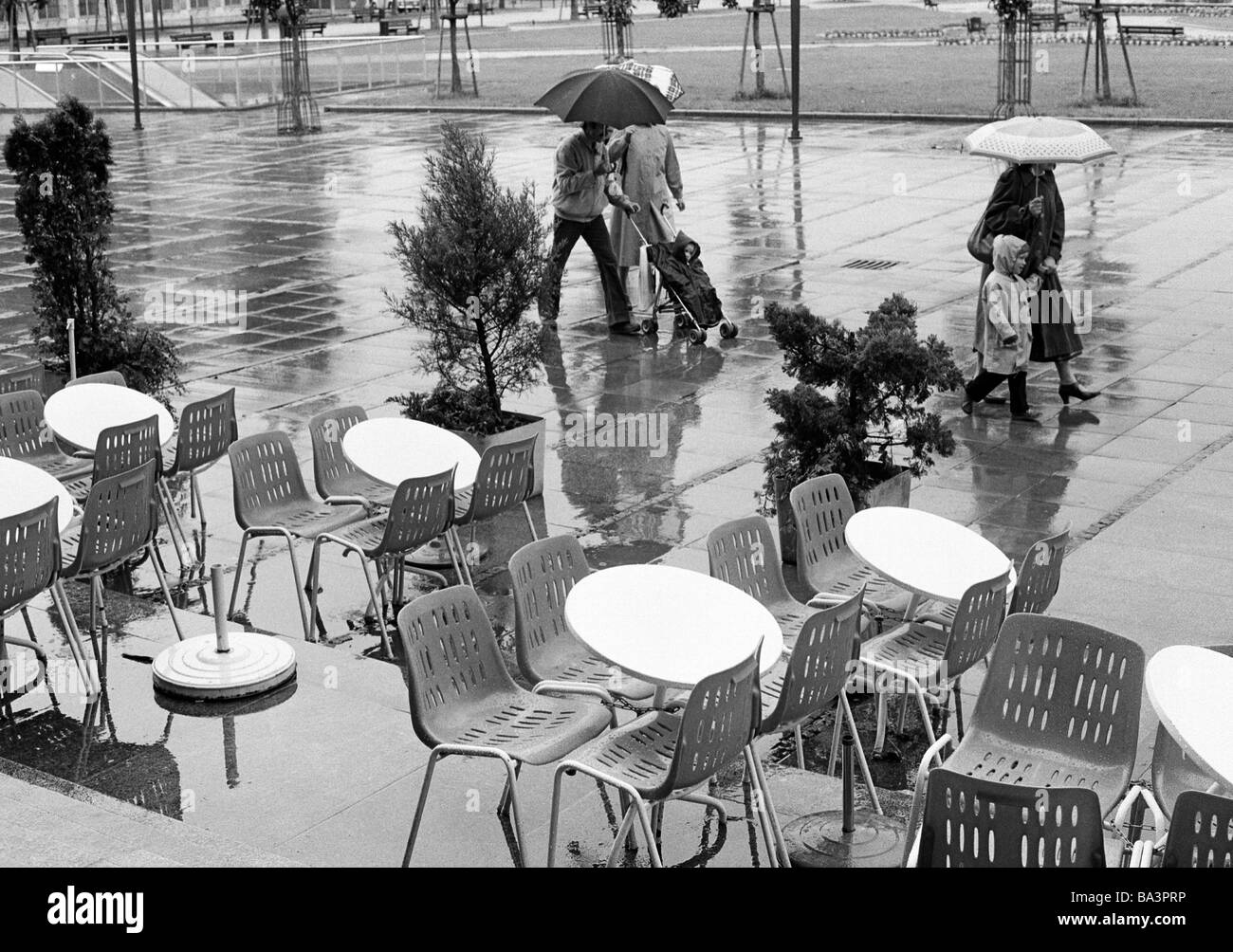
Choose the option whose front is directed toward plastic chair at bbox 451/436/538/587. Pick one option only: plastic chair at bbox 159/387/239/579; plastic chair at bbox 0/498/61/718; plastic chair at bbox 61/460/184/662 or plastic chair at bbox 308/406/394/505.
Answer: plastic chair at bbox 308/406/394/505

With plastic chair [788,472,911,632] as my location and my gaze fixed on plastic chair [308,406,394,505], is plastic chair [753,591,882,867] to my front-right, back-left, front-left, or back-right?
back-left

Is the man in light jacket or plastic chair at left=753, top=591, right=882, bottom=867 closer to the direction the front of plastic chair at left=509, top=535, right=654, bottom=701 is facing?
the plastic chair

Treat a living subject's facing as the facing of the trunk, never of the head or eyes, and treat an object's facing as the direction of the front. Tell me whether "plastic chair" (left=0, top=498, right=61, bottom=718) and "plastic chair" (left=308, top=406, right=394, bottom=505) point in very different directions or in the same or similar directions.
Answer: very different directions

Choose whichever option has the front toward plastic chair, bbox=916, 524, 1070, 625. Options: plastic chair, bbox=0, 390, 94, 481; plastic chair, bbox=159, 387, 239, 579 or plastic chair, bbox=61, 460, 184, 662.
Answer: plastic chair, bbox=0, 390, 94, 481
